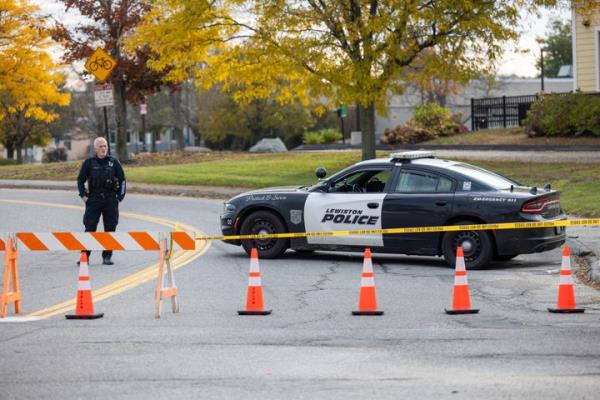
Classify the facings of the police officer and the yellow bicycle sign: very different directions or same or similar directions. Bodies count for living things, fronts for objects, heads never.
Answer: same or similar directions

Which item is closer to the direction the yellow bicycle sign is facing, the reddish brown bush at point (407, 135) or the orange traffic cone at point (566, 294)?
the orange traffic cone

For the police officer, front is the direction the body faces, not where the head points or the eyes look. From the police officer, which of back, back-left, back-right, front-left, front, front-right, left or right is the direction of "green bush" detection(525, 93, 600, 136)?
back-left

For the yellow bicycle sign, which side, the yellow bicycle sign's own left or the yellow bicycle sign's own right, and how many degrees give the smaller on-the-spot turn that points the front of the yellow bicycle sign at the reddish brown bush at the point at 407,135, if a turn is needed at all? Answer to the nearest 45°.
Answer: approximately 135° to the yellow bicycle sign's own left

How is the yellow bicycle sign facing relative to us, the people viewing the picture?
facing the viewer

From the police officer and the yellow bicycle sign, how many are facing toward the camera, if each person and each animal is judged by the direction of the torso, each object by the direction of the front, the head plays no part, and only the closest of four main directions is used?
2

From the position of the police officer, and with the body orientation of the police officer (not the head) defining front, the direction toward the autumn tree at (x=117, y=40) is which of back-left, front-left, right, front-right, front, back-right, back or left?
back

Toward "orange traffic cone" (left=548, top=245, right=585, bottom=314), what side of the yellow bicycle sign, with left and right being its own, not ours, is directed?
front

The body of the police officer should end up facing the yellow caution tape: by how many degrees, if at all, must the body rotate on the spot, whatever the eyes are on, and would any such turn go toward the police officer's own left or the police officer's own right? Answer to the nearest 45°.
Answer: approximately 45° to the police officer's own left

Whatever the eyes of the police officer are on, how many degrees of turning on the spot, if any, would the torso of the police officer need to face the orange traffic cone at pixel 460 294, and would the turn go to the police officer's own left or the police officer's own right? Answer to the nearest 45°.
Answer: approximately 45° to the police officer's own left

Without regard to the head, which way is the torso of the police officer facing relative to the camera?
toward the camera

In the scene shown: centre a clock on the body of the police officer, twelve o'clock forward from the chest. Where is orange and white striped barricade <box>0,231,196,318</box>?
The orange and white striped barricade is roughly at 12 o'clock from the police officer.

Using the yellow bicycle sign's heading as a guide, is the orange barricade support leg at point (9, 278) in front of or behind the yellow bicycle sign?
in front

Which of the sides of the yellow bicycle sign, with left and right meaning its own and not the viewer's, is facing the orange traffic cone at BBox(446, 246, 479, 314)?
front

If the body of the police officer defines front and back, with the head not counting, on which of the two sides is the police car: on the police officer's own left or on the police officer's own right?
on the police officer's own left

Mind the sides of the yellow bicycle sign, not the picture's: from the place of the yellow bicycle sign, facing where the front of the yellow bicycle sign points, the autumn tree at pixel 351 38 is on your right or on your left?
on your left

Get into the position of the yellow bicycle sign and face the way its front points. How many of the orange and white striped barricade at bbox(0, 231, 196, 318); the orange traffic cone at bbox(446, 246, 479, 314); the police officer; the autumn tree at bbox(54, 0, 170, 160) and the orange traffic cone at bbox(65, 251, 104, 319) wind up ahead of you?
4
